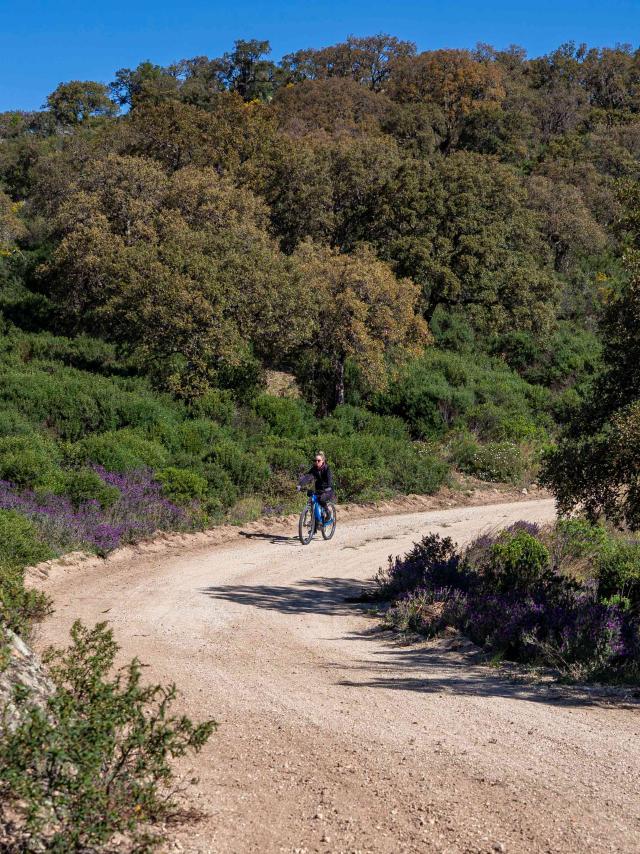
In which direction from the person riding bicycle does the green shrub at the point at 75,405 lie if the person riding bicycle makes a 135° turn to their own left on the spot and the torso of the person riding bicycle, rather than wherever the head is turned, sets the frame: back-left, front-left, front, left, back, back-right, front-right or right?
back-left

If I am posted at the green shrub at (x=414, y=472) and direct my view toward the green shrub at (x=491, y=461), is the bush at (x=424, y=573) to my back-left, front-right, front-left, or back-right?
back-right

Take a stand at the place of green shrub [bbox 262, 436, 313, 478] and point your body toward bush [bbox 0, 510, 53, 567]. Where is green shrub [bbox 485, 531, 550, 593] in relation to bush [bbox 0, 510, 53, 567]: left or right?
left

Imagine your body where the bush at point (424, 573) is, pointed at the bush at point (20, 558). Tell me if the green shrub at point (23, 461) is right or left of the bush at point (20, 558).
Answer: right

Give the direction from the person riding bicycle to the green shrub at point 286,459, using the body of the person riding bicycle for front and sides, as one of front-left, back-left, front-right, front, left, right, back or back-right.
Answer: back-right

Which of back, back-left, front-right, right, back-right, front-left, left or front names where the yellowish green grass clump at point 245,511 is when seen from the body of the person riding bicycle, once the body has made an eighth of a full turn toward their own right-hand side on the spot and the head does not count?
front-right

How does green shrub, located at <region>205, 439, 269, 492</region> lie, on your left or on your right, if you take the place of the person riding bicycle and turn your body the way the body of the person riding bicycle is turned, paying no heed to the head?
on your right

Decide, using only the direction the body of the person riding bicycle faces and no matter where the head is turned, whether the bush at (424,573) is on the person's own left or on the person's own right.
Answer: on the person's own left

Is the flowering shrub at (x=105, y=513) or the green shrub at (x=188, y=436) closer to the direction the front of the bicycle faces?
the flowering shrub

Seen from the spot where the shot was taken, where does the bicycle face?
facing the viewer and to the left of the viewer

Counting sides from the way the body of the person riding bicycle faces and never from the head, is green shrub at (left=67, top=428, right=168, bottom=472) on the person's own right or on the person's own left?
on the person's own right

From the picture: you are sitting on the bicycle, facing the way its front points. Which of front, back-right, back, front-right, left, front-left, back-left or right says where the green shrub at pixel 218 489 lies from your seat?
right
